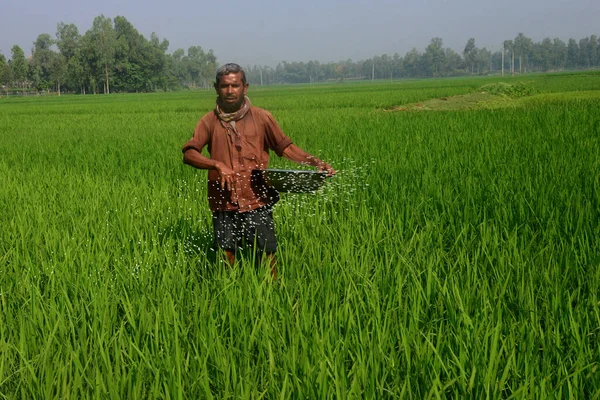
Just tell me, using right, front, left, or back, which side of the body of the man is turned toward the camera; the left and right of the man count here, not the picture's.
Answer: front
